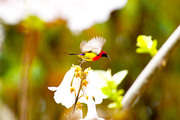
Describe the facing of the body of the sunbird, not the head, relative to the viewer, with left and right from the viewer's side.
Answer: facing to the right of the viewer
